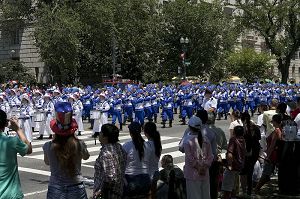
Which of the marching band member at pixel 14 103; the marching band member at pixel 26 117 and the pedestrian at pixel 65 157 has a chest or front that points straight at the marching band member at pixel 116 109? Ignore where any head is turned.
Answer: the pedestrian

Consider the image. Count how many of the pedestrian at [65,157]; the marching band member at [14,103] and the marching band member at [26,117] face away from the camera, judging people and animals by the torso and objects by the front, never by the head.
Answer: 1

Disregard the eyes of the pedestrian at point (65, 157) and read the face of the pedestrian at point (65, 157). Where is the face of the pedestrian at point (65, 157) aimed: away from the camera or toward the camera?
away from the camera

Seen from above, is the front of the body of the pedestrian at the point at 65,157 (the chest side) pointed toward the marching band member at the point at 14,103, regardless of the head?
yes

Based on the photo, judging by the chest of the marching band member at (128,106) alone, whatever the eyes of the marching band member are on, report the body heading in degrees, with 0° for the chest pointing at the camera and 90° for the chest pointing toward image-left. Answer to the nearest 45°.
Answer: approximately 90°

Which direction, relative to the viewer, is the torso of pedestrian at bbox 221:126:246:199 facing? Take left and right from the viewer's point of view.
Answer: facing away from the viewer and to the left of the viewer

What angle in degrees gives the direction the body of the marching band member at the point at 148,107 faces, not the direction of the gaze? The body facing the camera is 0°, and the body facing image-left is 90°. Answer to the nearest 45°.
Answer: approximately 90°

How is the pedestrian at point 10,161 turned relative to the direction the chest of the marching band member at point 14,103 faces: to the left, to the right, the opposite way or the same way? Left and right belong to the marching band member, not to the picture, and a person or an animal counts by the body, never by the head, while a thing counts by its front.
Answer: the opposite way

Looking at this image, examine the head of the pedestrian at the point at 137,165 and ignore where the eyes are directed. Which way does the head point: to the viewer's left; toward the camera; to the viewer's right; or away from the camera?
away from the camera

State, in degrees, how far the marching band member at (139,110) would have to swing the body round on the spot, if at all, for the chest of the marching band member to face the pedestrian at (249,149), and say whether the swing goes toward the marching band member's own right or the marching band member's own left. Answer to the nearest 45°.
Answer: approximately 45° to the marching band member's own left

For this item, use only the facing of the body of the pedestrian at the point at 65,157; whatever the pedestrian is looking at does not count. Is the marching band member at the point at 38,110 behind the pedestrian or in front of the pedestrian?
in front

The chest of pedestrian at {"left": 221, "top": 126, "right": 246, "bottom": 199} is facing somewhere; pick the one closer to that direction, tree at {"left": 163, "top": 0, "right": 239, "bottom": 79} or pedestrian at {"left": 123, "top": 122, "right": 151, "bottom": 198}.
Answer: the tree

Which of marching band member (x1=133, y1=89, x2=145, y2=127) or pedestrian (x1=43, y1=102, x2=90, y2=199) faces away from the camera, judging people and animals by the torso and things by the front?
the pedestrian

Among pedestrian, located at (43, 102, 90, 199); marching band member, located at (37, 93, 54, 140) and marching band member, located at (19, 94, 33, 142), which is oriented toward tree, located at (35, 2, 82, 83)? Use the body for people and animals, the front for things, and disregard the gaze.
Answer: the pedestrian
